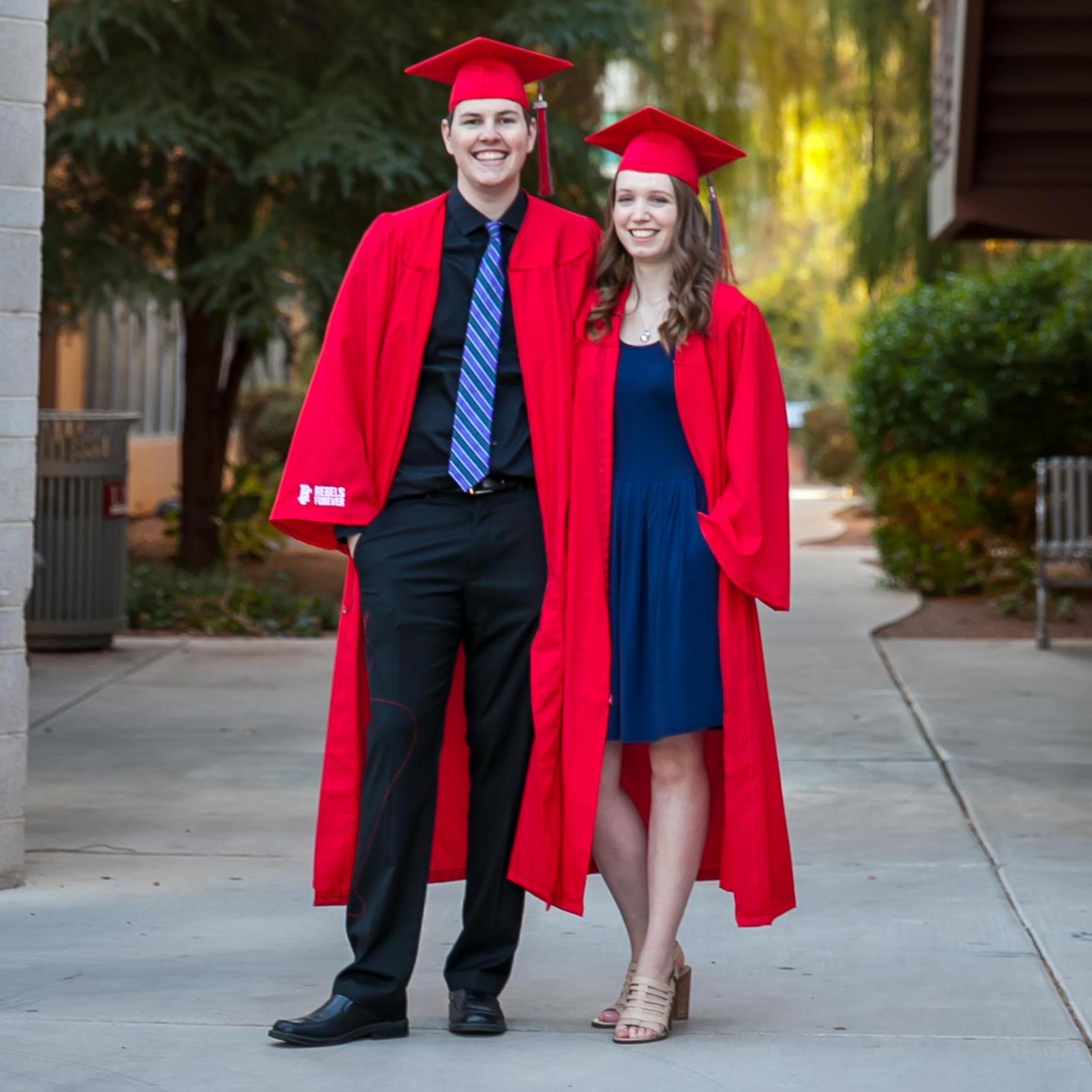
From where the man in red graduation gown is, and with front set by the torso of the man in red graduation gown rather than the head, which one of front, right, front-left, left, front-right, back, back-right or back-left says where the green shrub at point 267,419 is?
back

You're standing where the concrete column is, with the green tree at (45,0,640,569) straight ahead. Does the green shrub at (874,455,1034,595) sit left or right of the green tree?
right

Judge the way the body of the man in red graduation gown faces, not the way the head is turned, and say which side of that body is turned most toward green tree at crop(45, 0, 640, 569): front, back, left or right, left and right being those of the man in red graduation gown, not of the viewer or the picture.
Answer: back

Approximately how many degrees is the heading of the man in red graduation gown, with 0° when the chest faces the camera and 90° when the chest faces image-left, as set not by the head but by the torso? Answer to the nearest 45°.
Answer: approximately 0°

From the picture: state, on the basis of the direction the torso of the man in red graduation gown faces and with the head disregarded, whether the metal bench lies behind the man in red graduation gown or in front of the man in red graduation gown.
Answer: behind

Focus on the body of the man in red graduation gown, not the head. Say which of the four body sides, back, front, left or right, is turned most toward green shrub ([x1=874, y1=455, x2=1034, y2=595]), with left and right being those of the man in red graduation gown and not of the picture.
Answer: back

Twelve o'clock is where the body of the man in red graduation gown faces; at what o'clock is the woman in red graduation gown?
The woman in red graduation gown is roughly at 9 o'clock from the man in red graduation gown.

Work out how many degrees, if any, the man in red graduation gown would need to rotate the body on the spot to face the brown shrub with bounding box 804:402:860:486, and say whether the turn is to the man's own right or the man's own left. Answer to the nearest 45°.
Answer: approximately 180°

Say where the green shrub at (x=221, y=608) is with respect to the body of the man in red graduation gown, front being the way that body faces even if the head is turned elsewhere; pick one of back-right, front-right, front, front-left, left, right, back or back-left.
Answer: back

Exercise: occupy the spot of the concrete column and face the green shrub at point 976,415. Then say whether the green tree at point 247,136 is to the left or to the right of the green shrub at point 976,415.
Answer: left

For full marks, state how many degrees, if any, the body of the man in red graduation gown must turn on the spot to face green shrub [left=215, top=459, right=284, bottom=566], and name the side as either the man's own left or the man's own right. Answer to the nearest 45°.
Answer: approximately 180°
